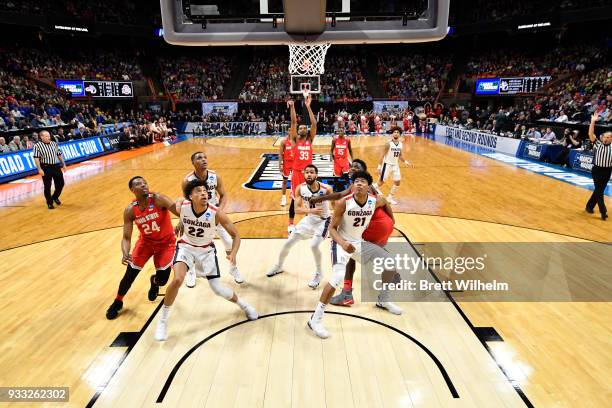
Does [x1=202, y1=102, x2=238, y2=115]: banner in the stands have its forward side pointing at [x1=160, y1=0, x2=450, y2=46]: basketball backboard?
yes

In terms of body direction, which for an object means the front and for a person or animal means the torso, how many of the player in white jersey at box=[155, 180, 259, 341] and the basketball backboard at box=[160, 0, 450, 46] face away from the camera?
1

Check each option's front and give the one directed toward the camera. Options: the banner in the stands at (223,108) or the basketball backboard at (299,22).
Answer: the banner in the stands

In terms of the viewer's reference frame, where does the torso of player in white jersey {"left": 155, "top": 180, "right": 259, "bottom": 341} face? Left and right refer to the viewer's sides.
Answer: facing the viewer

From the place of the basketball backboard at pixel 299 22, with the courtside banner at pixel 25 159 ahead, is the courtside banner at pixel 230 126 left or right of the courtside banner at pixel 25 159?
right

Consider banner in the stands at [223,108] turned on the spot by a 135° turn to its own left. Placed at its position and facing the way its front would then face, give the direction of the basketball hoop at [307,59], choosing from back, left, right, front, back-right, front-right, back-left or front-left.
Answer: back-right

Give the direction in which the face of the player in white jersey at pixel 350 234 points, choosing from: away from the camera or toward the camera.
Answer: toward the camera

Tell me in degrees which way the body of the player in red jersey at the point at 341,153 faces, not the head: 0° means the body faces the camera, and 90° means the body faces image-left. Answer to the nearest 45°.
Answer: approximately 0°

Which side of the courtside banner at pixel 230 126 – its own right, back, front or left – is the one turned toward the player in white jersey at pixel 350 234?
front

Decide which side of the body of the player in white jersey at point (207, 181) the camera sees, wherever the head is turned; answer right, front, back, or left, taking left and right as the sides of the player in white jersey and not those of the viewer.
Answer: front

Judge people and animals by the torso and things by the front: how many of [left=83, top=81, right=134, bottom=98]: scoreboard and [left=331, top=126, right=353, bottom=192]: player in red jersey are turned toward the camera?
2

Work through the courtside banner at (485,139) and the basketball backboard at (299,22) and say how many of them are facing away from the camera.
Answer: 1

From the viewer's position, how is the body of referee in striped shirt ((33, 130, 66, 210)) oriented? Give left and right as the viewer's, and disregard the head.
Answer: facing the viewer and to the right of the viewer

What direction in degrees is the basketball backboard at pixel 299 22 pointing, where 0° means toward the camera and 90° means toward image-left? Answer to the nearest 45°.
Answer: approximately 180°

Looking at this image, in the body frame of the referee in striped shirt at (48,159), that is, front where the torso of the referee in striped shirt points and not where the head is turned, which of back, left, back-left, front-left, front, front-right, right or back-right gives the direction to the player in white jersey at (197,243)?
front-right
